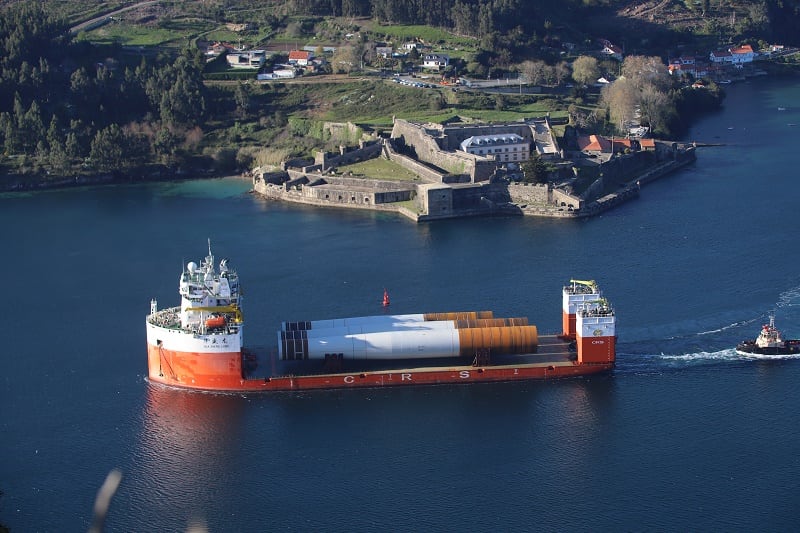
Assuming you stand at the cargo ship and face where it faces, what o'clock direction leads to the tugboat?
The tugboat is roughly at 6 o'clock from the cargo ship.

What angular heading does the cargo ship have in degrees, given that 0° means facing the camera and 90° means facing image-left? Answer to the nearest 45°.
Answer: approximately 90°

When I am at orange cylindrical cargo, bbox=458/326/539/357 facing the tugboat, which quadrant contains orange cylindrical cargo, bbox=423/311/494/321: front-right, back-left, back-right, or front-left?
back-left
